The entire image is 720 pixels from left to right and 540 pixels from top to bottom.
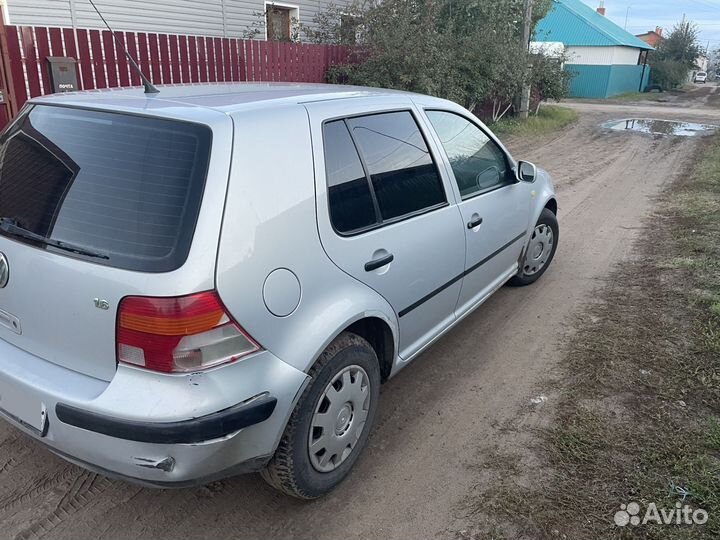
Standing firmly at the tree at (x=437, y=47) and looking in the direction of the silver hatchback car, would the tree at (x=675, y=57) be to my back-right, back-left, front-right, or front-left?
back-left

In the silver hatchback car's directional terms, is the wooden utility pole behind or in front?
in front

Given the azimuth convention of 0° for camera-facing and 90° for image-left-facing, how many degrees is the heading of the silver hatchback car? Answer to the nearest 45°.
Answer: approximately 225°

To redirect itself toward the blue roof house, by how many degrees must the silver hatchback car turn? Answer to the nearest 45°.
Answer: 0° — it already faces it

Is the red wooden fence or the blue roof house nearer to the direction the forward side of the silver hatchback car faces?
the blue roof house

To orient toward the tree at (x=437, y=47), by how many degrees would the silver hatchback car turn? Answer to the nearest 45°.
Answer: approximately 45° to its left

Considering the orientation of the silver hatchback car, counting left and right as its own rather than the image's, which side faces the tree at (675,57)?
front

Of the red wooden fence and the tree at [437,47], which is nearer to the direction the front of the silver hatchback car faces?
the tree

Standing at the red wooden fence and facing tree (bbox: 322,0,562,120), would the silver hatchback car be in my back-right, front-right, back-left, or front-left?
back-right
